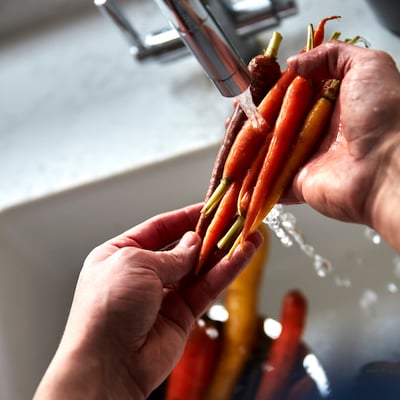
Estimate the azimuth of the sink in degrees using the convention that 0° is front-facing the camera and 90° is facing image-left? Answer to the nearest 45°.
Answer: approximately 315°

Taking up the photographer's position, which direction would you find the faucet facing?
facing the viewer and to the right of the viewer
